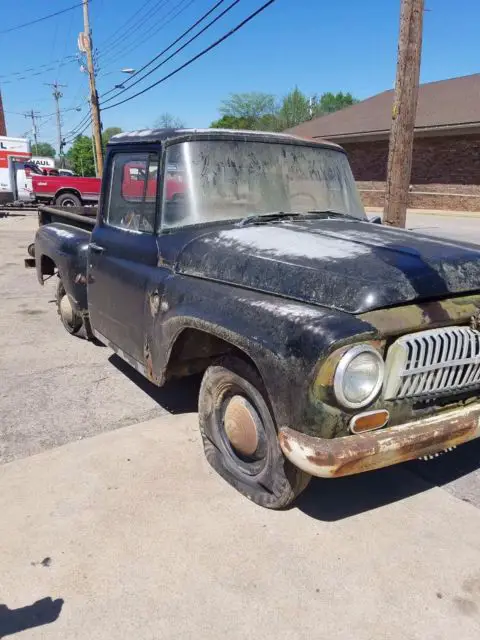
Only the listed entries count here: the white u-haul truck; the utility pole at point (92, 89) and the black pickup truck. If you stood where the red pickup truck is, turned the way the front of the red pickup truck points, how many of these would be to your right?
1

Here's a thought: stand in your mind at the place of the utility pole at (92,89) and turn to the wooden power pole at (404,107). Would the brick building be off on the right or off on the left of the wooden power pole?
left

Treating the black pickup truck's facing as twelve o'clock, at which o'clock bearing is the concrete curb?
The concrete curb is roughly at 8 o'clock from the black pickup truck.

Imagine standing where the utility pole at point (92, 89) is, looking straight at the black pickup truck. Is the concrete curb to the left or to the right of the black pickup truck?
left

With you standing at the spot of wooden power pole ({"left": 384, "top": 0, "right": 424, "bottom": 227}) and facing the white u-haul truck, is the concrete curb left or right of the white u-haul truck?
right

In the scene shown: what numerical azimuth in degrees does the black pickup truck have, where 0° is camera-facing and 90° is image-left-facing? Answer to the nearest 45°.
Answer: approximately 315°

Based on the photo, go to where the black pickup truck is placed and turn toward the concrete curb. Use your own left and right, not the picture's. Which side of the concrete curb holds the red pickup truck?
left

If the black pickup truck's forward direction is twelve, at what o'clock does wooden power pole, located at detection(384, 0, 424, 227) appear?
The wooden power pole is roughly at 8 o'clock from the black pickup truck.

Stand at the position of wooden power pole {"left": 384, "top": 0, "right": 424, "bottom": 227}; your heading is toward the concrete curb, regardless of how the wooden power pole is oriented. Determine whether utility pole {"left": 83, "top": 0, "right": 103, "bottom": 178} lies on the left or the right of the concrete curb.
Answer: left

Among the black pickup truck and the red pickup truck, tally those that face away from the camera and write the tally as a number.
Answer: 0
